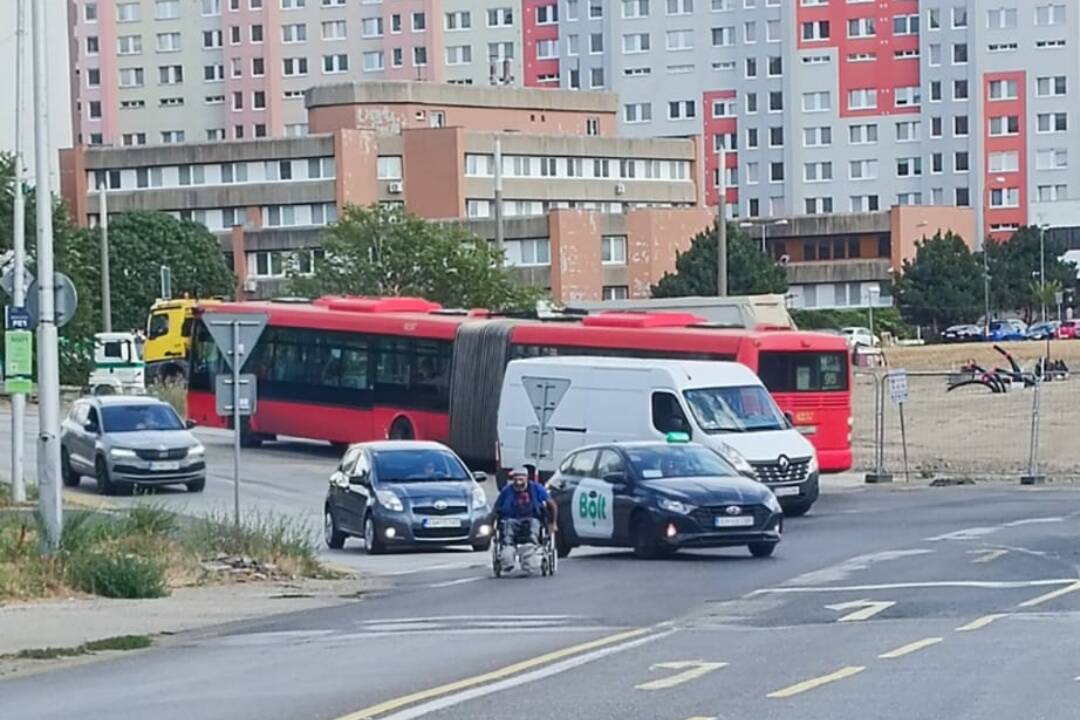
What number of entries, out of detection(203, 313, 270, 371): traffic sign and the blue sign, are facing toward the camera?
1

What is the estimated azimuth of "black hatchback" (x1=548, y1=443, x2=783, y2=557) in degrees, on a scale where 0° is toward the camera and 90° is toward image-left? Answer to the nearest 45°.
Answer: approximately 315°

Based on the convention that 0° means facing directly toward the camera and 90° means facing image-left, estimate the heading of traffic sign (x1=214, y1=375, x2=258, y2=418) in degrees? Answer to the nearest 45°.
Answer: approximately 180°

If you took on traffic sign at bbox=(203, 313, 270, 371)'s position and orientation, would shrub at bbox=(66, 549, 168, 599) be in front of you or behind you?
behind

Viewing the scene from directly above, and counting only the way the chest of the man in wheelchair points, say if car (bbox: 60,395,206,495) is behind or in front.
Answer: behind

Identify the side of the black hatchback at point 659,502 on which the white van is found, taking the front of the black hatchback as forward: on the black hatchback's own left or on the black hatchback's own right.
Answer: on the black hatchback's own left

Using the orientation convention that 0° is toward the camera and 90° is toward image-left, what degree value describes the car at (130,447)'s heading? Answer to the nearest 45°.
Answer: approximately 315°

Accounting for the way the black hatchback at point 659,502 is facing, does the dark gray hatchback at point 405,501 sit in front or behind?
behind

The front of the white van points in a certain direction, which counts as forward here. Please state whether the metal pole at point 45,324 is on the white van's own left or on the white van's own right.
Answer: on the white van's own right

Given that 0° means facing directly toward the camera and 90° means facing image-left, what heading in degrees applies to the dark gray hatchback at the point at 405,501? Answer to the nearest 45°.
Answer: approximately 315°
